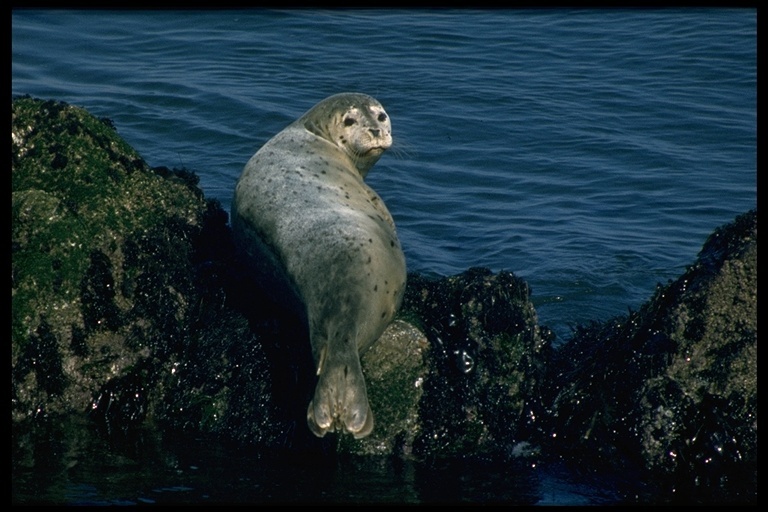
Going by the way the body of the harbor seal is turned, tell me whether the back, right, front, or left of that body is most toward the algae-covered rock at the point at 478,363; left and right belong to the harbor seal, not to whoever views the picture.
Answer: right

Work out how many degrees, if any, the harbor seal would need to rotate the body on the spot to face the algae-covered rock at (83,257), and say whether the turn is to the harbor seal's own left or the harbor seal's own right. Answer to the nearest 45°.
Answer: approximately 90° to the harbor seal's own left

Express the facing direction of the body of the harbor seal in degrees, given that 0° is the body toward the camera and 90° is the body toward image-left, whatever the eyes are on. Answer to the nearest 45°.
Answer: approximately 180°

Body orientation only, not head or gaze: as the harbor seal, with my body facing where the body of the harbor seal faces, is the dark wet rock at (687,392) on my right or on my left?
on my right

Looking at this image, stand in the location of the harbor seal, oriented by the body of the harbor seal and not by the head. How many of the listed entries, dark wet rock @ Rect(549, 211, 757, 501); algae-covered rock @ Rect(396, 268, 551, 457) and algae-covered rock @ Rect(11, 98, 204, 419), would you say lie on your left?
1
